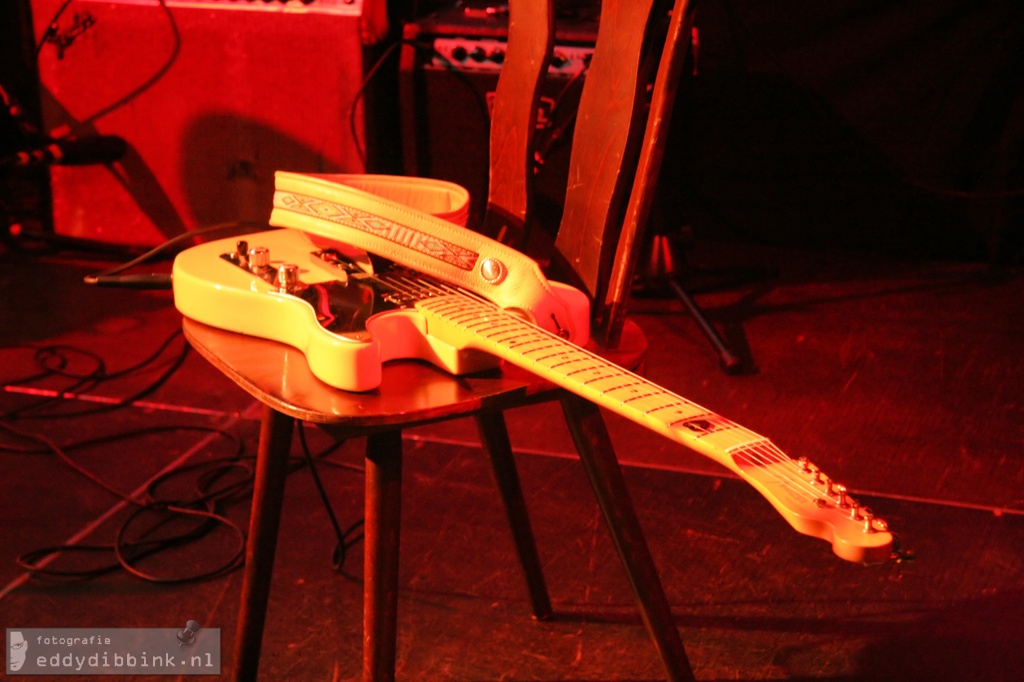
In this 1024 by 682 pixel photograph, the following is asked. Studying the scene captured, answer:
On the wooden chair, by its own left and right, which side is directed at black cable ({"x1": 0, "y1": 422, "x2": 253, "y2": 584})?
right

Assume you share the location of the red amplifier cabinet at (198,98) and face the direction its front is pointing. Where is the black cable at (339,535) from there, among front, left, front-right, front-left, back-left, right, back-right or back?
front

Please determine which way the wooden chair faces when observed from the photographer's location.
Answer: facing the viewer and to the left of the viewer

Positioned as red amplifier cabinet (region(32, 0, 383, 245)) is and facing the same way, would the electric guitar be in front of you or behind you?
in front

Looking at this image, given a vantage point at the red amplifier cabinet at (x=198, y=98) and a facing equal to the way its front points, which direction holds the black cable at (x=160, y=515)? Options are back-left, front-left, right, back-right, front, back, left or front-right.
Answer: front

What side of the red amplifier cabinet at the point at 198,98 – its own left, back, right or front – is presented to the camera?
front

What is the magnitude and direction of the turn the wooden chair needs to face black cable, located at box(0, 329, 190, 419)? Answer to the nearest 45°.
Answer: approximately 90° to its right

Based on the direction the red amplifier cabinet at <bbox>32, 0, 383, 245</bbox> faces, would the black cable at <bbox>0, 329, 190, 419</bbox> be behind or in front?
in front

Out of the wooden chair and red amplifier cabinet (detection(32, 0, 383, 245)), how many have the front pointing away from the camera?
0

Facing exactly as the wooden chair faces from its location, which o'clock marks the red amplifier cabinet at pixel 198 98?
The red amplifier cabinet is roughly at 4 o'clock from the wooden chair.
